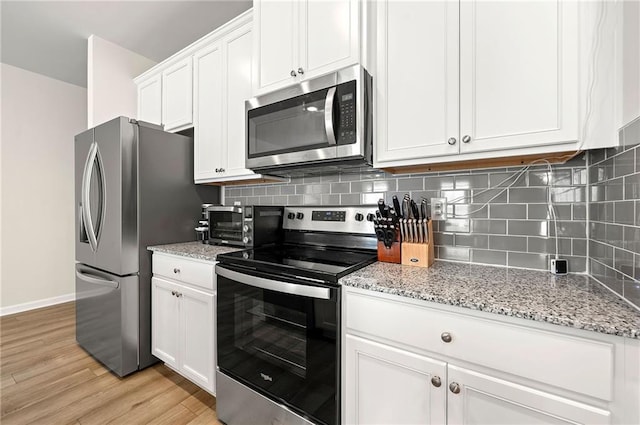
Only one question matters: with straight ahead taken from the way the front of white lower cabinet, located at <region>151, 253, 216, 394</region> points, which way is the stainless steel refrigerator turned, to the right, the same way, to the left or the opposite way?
the same way

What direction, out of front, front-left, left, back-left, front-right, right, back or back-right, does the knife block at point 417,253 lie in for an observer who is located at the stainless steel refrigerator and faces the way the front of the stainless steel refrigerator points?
left

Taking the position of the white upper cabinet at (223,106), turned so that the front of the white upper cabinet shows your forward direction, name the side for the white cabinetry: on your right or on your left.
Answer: on your left

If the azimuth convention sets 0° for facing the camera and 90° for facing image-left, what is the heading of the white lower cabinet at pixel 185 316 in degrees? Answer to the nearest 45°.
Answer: approximately 45°

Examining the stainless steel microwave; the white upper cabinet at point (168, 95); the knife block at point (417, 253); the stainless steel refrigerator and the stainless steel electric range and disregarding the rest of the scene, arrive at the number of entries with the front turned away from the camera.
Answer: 0

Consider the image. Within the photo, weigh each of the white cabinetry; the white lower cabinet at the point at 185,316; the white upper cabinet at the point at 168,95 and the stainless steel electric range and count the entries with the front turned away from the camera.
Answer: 0

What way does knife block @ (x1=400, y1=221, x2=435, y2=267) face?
toward the camera

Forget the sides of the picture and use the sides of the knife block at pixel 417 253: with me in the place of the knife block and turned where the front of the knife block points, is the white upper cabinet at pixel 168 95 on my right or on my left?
on my right

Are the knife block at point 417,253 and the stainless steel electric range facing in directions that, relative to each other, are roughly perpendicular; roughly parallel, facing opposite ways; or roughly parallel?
roughly parallel

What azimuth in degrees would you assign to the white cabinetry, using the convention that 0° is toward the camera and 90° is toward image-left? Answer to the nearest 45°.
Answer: approximately 45°

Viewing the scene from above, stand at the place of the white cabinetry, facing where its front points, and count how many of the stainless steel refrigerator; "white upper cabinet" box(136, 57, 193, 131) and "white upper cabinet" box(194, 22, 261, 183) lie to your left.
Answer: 0

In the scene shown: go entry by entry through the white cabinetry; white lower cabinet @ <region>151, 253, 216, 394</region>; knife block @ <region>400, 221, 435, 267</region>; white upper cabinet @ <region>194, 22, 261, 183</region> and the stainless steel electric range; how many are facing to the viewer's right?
0

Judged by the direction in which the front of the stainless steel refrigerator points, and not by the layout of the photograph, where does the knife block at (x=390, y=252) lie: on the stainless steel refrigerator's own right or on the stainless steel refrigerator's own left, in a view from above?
on the stainless steel refrigerator's own left

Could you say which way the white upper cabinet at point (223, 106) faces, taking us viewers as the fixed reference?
facing the viewer and to the left of the viewer

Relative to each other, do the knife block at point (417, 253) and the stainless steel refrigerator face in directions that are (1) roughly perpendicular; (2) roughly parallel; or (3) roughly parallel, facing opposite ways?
roughly parallel

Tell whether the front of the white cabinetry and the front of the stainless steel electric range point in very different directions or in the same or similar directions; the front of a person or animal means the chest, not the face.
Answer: same or similar directions
